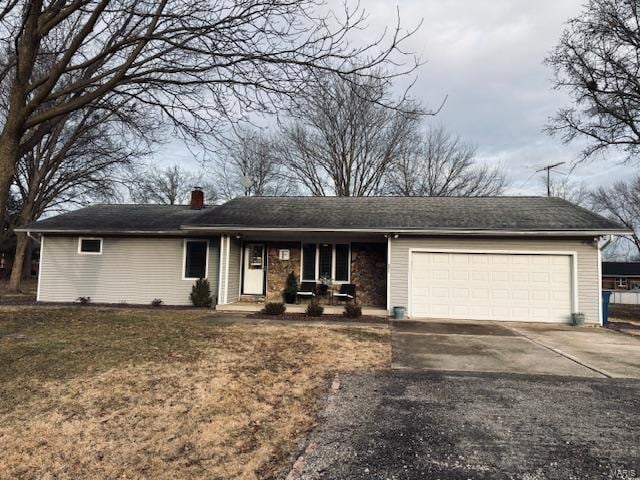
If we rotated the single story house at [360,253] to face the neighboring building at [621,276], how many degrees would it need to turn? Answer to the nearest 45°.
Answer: approximately 135° to its left

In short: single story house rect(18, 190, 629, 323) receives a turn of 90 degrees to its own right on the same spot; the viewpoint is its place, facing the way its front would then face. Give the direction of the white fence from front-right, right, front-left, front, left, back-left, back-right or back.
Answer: back-right
